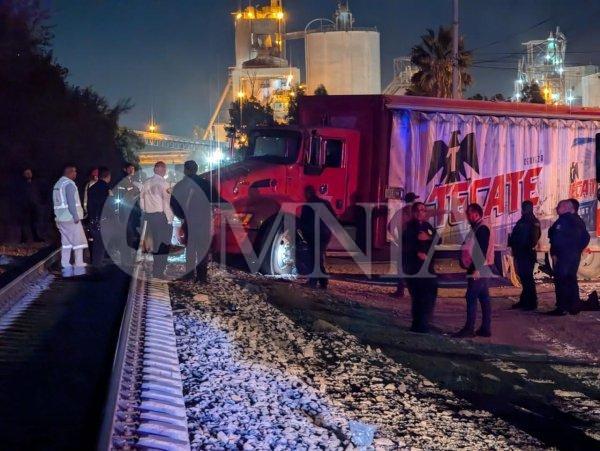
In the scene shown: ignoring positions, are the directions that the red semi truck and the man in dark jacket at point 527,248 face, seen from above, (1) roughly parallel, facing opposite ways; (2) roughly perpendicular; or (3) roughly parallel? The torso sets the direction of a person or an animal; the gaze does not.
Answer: roughly parallel

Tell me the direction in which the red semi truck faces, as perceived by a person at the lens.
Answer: facing the viewer and to the left of the viewer

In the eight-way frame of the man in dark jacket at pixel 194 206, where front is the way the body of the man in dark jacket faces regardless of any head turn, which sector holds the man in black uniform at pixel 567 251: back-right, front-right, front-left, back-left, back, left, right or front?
right

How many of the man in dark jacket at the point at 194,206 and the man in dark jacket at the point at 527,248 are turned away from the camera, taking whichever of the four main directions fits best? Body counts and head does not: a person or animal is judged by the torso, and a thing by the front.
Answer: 1

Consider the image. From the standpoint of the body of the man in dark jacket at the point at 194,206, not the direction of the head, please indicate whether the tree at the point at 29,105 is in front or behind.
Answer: in front

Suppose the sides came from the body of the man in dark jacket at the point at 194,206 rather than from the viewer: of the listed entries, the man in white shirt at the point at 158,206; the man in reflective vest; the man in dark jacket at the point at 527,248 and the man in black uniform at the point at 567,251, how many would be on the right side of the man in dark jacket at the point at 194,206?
2

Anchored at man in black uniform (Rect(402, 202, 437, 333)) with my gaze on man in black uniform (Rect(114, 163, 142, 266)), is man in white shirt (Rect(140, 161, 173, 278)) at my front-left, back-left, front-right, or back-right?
front-left

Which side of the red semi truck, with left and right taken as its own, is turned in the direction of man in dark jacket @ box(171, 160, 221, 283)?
front

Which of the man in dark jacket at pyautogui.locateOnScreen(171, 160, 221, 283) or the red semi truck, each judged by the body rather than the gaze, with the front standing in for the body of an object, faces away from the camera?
the man in dark jacket

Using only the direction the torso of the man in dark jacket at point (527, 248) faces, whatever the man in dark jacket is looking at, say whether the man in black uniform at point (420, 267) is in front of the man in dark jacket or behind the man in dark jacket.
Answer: in front

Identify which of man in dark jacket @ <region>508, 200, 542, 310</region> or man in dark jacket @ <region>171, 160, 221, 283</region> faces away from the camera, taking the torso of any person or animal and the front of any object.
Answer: man in dark jacket @ <region>171, 160, 221, 283</region>

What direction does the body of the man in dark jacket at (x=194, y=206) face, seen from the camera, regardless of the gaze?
away from the camera

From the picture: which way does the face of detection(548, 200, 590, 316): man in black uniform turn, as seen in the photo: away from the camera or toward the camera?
toward the camera
